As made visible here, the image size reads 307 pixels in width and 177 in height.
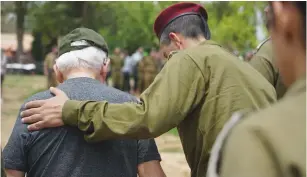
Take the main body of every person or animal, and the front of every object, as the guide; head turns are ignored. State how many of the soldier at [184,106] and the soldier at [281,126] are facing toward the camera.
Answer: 0

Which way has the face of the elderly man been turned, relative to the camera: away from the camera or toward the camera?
away from the camera

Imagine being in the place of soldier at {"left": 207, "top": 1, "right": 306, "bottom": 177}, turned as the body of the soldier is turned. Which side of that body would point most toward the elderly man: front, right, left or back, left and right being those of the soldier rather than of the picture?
front

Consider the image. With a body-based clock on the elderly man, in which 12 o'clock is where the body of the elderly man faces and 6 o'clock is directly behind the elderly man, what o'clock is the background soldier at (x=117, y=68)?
The background soldier is roughly at 12 o'clock from the elderly man.

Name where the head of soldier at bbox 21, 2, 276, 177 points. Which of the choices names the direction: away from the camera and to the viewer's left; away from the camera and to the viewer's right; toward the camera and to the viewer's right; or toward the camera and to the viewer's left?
away from the camera and to the viewer's left

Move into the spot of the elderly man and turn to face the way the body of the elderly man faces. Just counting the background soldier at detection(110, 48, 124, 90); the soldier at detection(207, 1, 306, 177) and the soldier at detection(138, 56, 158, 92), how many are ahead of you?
2

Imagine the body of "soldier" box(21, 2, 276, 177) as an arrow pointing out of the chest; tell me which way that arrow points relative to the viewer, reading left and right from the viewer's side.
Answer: facing away from the viewer and to the left of the viewer

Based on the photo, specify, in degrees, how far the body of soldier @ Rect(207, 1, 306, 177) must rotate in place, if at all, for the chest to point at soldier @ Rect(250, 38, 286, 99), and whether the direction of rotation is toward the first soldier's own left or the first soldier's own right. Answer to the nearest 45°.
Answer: approximately 45° to the first soldier's own right

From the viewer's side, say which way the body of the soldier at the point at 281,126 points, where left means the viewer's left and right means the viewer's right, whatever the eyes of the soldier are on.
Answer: facing away from the viewer and to the left of the viewer

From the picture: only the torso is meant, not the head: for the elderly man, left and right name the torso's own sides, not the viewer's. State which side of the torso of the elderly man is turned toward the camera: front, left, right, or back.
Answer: back
